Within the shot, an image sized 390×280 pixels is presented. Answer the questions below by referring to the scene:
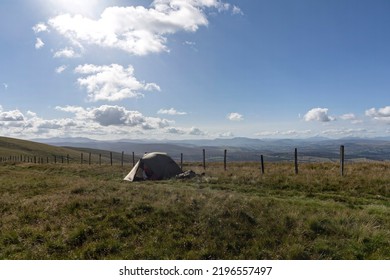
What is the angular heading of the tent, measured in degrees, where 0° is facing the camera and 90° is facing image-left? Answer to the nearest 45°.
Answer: approximately 45°
